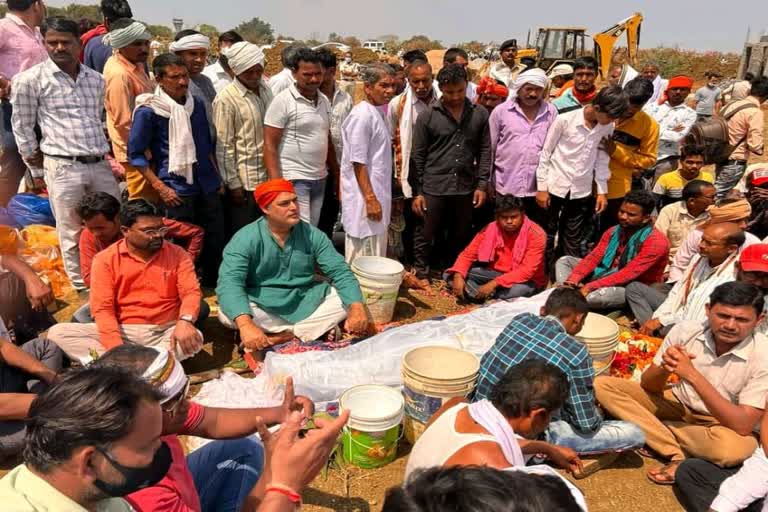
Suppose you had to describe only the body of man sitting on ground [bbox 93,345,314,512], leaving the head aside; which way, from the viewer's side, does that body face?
to the viewer's right

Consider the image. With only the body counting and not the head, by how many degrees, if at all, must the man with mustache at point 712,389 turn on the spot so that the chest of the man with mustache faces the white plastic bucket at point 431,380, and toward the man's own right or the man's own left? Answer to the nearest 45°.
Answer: approximately 45° to the man's own right

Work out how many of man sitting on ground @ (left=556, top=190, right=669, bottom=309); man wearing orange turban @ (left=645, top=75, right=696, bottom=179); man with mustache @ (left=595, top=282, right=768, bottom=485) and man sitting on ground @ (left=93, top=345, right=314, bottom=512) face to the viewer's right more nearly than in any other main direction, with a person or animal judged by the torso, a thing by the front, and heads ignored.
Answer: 1

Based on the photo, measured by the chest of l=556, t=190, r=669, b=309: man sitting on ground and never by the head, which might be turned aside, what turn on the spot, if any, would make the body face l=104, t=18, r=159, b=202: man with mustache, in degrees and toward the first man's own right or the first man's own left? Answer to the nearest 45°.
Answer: approximately 45° to the first man's own right

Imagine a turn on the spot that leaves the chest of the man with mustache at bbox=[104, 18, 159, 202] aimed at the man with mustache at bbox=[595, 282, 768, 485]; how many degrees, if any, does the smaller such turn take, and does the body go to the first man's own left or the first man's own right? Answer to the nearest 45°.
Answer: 0° — they already face them

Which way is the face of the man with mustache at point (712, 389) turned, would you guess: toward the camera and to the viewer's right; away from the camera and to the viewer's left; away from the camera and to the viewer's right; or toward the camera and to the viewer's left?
toward the camera and to the viewer's left

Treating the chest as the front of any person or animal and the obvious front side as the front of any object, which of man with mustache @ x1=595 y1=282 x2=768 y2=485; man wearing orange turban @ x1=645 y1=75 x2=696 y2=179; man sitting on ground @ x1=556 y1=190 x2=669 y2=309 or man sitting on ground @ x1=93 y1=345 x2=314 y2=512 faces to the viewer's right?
man sitting on ground @ x1=93 y1=345 x2=314 y2=512

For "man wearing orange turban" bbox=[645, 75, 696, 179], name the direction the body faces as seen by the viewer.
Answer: toward the camera
